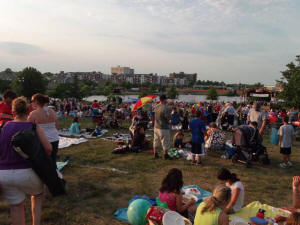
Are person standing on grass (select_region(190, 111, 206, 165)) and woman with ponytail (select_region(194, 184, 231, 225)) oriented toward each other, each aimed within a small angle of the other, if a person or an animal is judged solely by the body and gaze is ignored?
no

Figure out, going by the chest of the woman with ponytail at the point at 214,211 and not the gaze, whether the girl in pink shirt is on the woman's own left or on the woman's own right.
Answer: on the woman's own left

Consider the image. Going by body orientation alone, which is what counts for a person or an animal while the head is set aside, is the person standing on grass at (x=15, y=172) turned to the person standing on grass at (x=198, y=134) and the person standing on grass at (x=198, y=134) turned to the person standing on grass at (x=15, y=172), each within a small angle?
no

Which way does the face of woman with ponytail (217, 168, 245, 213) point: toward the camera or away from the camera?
away from the camera

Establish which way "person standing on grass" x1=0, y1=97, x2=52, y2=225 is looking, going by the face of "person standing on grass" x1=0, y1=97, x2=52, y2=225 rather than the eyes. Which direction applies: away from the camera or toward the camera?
away from the camera

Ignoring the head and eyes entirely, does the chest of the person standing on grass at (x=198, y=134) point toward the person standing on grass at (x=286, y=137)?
no

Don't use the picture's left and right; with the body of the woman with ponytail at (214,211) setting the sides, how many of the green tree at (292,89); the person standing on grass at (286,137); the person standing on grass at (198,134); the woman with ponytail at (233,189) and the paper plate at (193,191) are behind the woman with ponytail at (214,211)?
0

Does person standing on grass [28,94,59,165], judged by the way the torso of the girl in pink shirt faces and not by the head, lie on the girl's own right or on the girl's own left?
on the girl's own left

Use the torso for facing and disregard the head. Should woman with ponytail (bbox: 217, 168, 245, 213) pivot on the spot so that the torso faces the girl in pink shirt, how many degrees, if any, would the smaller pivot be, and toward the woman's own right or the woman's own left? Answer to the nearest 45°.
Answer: approximately 45° to the woman's own left

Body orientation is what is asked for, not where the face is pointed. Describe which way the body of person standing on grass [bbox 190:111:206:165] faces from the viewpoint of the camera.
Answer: away from the camera

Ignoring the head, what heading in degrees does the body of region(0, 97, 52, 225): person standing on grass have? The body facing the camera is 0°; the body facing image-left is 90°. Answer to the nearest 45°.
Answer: approximately 180°

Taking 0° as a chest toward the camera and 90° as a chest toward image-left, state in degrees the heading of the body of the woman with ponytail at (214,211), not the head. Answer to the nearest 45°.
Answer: approximately 225°

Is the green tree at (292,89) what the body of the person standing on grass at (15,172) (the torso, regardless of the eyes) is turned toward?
no

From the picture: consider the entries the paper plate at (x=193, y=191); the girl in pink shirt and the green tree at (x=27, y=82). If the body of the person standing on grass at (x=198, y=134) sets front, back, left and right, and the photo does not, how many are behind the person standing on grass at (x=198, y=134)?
2
